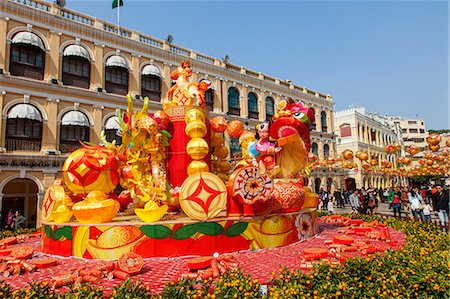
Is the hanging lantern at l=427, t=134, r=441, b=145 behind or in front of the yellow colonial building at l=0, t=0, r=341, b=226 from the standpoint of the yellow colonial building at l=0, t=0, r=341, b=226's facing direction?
in front

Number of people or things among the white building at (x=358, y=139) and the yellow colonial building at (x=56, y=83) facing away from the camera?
0

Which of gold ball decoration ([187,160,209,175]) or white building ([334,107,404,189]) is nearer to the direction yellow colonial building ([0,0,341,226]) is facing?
the gold ball decoration

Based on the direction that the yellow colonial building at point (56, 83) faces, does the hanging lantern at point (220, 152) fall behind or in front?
in front

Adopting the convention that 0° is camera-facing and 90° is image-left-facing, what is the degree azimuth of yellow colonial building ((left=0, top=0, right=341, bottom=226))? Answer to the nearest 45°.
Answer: approximately 315°

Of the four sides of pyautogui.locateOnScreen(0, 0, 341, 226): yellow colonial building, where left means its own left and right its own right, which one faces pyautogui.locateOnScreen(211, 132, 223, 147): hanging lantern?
front
